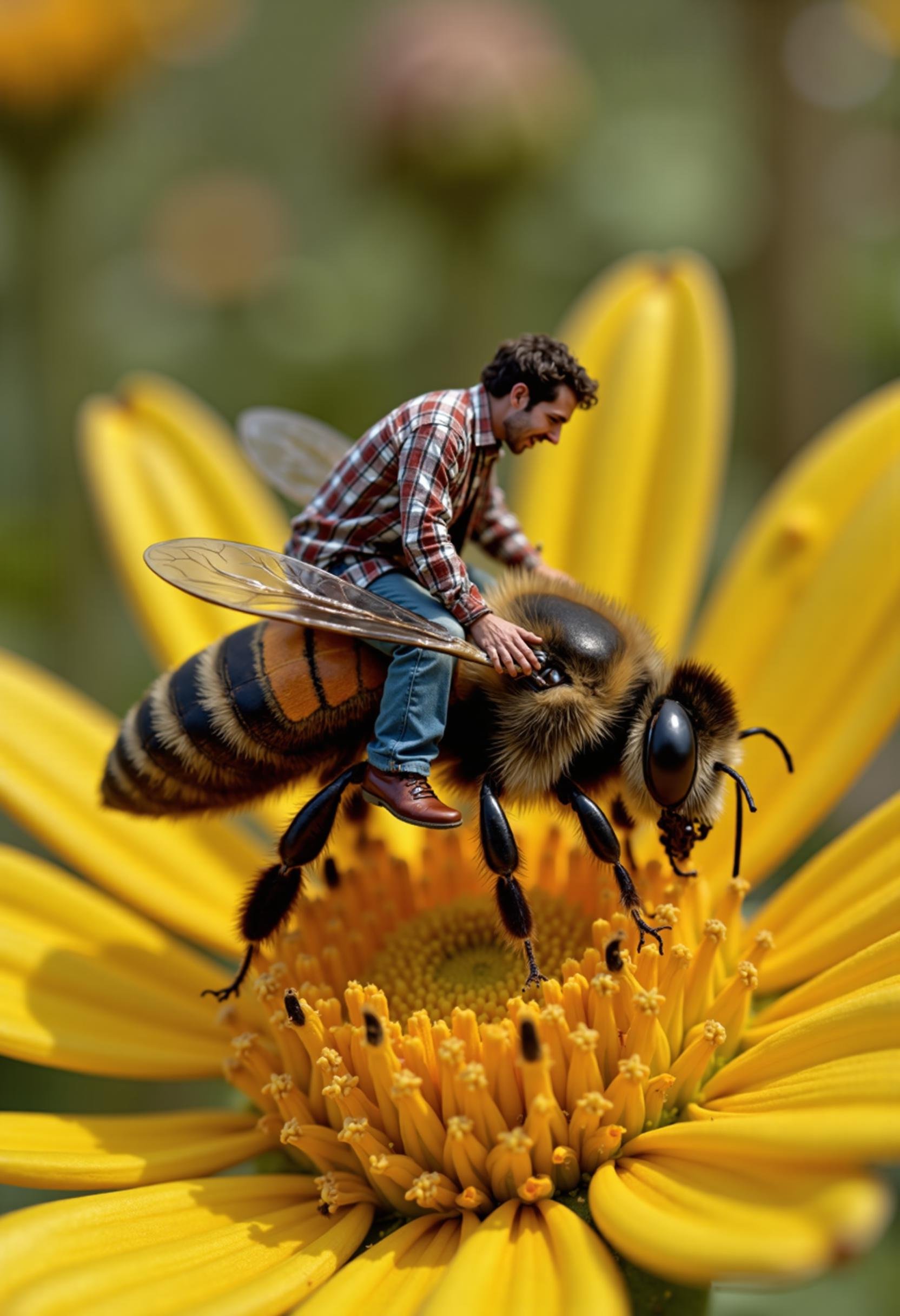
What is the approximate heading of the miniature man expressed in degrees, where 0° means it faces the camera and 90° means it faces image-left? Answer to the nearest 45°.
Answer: approximately 270°

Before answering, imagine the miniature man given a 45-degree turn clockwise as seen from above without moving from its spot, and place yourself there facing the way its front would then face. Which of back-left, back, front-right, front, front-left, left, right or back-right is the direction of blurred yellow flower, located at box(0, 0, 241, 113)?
back

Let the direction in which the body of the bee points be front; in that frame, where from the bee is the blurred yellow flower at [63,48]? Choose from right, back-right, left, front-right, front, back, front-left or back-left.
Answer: back-left

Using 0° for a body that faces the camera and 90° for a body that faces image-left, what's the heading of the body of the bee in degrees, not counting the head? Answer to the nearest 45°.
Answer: approximately 270°
